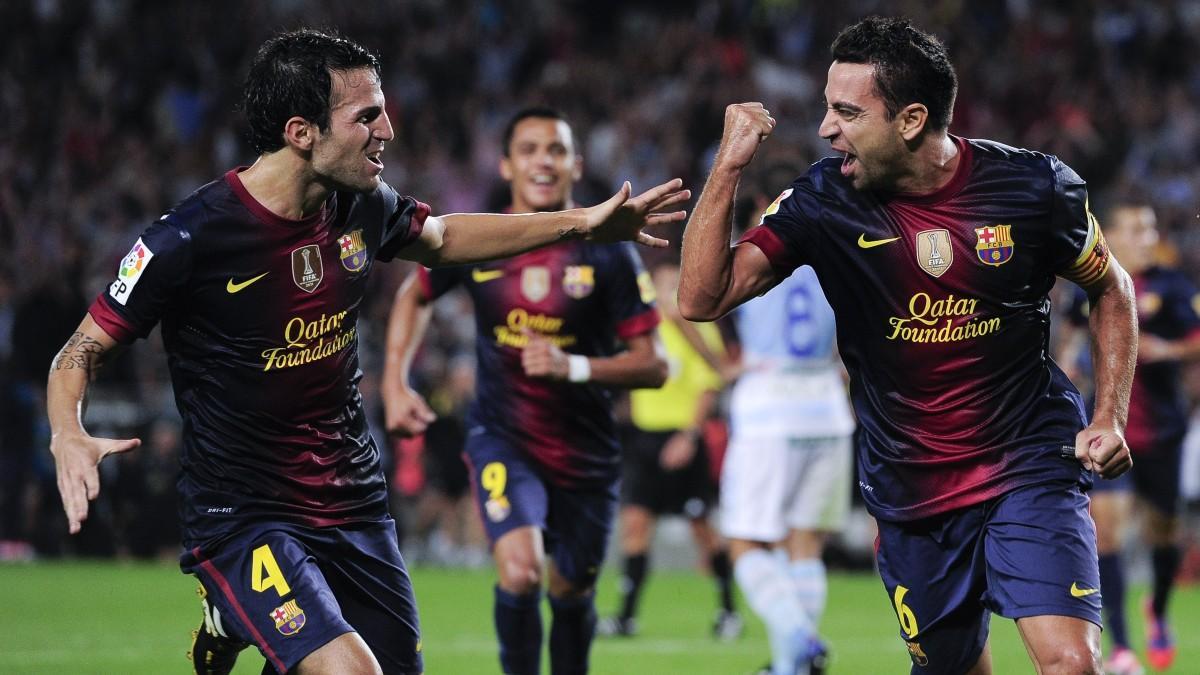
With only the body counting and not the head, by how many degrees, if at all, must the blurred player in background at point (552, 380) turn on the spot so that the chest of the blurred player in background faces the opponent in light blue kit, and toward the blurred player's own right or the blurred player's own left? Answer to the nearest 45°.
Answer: approximately 135° to the blurred player's own left

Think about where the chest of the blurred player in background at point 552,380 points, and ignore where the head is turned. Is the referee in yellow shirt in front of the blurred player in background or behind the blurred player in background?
behind

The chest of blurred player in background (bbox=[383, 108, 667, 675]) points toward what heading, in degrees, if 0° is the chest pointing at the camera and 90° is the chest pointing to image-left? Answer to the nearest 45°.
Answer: approximately 0°

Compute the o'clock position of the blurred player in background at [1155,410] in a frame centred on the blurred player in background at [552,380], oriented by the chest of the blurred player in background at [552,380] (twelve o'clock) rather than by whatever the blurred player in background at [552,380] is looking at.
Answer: the blurred player in background at [1155,410] is roughly at 8 o'clock from the blurred player in background at [552,380].
